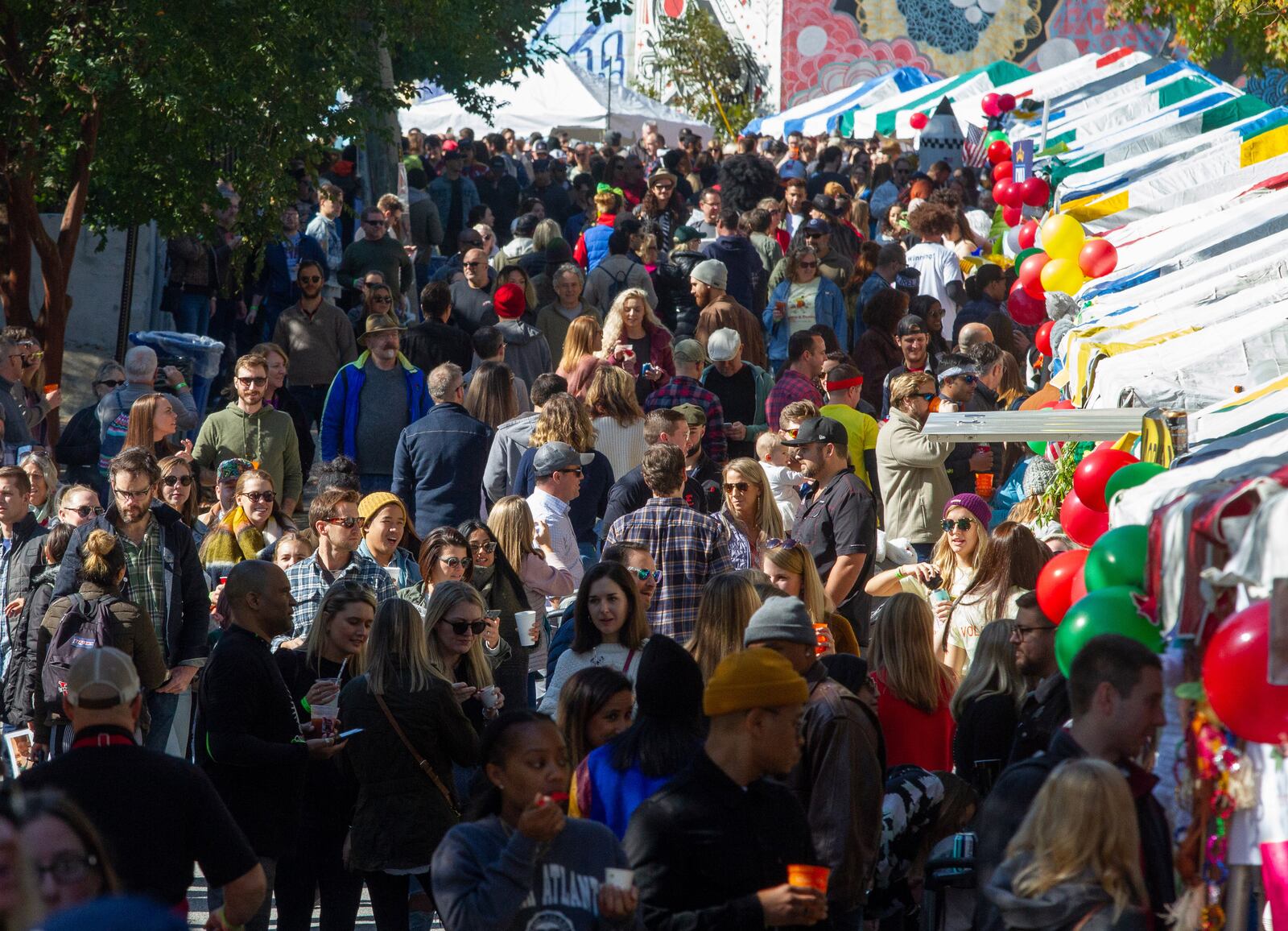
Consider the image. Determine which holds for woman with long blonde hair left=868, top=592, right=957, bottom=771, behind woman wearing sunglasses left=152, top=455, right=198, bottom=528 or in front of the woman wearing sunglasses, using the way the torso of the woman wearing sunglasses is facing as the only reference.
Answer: in front

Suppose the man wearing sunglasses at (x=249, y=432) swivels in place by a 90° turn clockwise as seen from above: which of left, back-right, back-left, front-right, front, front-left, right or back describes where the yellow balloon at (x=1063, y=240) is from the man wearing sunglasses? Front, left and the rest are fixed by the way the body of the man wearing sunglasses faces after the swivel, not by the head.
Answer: back

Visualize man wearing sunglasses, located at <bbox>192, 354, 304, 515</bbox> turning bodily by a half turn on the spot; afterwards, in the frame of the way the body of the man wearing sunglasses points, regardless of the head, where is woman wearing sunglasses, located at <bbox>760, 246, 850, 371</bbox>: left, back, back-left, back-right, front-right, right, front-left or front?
front-right

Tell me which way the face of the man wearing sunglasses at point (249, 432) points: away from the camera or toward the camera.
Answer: toward the camera

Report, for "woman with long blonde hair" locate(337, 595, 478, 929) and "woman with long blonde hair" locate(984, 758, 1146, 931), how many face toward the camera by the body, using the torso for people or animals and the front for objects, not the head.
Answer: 0

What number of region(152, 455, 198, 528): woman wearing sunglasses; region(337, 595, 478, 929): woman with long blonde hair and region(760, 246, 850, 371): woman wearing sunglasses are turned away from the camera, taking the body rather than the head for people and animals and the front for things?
1

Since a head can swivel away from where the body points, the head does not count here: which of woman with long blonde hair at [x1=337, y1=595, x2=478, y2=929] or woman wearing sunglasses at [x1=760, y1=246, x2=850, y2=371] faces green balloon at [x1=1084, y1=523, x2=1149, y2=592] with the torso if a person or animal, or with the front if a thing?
the woman wearing sunglasses

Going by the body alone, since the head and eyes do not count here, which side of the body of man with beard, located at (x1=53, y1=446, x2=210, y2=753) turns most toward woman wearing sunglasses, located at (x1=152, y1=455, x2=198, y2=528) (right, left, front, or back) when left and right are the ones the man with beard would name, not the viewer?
back

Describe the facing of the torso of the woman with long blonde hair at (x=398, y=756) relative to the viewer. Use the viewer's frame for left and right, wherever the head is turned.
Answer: facing away from the viewer

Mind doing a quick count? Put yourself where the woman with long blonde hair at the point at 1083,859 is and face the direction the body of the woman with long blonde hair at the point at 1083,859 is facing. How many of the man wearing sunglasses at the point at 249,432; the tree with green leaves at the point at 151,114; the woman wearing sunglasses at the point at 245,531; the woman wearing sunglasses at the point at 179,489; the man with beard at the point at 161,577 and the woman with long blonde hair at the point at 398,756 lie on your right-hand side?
0

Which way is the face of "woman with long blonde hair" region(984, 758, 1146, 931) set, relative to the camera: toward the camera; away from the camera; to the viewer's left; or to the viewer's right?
away from the camera

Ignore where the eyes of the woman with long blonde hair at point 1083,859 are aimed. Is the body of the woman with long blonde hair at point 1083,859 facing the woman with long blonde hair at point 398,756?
no

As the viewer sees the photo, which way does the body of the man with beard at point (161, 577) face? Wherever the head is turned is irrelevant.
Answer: toward the camera

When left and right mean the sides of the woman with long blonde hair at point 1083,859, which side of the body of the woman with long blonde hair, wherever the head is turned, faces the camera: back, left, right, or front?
back

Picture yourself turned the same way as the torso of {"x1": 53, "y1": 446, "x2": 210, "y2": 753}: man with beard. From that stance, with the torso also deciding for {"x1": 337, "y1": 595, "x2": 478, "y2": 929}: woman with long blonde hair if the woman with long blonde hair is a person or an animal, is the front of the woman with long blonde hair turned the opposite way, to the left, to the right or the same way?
the opposite way

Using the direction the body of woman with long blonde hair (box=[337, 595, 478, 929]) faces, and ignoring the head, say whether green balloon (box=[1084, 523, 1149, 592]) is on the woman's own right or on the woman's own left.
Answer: on the woman's own right

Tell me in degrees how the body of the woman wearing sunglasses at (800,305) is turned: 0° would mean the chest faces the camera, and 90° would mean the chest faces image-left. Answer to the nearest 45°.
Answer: approximately 0°

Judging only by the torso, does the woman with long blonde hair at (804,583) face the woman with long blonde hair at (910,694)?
no

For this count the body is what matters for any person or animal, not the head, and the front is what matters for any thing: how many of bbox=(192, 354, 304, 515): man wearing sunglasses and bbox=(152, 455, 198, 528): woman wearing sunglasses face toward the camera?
2

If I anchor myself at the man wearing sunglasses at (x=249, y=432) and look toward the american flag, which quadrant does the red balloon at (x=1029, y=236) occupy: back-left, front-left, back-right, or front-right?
front-right

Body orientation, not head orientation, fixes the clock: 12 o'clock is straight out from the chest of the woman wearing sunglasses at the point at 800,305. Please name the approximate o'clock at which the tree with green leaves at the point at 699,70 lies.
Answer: The tree with green leaves is roughly at 6 o'clock from the woman wearing sunglasses.
